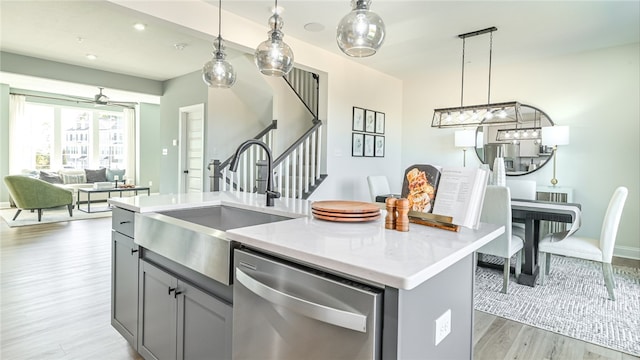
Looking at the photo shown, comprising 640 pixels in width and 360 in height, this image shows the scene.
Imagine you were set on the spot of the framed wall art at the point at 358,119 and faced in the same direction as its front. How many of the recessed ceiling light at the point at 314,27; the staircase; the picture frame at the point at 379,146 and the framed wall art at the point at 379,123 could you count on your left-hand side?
2

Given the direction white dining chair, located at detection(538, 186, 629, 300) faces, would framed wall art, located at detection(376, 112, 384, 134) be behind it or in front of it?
in front

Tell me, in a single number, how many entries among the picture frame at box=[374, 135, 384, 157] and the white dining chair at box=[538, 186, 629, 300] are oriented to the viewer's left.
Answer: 1

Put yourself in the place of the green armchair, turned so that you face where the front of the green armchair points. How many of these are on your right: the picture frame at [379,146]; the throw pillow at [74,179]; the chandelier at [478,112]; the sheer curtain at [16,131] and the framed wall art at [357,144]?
3

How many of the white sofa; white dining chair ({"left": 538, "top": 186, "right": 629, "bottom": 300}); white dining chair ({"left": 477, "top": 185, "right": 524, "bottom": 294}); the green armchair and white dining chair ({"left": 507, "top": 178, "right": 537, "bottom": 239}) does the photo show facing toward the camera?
2

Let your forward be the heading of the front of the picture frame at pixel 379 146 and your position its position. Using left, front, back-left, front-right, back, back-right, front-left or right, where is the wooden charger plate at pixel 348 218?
front-right

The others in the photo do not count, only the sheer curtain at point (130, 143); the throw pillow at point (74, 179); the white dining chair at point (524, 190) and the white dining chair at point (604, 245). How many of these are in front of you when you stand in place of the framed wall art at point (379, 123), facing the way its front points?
2

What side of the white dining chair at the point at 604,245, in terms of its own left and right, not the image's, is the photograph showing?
left

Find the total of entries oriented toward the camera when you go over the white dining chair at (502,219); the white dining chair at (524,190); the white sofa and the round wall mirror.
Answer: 3

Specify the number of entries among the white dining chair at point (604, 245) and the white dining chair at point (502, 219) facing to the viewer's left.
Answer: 1
